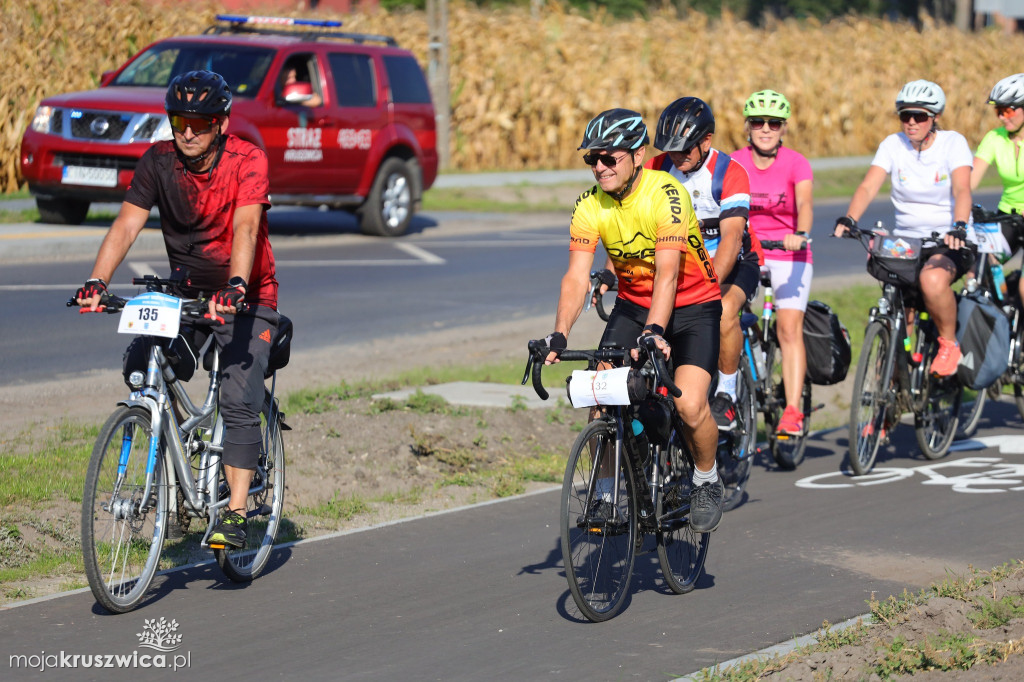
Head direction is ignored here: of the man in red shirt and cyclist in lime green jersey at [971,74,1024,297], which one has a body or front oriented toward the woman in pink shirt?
the cyclist in lime green jersey

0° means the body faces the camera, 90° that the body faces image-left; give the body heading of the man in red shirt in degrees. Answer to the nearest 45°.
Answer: approximately 45°

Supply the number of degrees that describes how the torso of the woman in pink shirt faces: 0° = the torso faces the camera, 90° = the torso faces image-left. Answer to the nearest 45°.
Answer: approximately 0°

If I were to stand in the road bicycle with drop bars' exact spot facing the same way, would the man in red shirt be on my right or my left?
on my right

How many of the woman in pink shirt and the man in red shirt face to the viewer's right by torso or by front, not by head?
0

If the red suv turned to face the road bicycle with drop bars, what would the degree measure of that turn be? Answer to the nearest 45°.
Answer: approximately 45° to its left

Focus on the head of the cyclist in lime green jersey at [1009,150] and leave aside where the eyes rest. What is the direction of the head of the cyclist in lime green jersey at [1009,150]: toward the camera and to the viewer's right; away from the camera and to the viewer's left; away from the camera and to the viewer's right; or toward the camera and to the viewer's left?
toward the camera and to the viewer's left

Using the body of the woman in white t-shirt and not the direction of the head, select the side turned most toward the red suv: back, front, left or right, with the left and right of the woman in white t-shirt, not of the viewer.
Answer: right

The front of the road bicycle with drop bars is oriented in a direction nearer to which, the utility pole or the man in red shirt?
the man in red shirt

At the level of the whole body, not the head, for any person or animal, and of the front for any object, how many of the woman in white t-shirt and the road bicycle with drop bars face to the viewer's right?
0

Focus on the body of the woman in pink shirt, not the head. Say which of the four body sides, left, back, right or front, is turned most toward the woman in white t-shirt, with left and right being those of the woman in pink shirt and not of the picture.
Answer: left

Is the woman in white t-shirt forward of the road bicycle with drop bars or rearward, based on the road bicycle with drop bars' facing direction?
rearward

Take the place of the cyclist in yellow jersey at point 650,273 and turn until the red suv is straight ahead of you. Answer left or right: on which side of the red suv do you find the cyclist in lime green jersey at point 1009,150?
right
